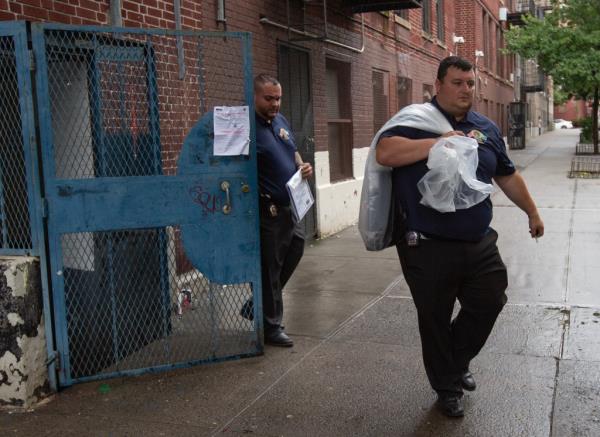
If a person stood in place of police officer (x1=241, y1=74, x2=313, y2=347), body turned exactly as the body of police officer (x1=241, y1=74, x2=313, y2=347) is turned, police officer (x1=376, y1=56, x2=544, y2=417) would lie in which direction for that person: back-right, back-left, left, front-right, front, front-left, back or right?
front

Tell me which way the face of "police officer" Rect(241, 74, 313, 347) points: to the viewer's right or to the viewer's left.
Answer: to the viewer's right

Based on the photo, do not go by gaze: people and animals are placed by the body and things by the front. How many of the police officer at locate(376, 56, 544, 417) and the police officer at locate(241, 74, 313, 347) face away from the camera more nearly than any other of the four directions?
0

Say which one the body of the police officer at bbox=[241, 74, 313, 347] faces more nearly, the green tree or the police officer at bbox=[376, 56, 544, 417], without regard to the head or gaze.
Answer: the police officer

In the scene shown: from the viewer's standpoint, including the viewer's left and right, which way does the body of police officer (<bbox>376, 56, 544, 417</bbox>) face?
facing the viewer and to the right of the viewer

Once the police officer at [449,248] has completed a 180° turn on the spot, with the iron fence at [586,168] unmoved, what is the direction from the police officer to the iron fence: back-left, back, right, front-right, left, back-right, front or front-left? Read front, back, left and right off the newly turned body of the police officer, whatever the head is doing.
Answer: front-right

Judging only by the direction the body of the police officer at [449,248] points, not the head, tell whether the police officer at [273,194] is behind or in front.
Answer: behind

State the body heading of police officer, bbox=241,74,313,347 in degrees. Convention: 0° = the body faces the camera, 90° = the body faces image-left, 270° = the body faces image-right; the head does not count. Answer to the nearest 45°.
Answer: approximately 315°

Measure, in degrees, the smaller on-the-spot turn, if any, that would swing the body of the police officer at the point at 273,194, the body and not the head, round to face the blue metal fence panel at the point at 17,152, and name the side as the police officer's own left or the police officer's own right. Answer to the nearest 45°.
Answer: approximately 90° to the police officer's own right
